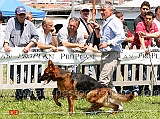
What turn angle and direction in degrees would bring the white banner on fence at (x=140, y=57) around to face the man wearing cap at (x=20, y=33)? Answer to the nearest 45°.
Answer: approximately 45° to its right

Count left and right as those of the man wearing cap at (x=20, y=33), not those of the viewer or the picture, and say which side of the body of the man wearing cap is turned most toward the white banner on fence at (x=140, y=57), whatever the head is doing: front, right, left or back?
left

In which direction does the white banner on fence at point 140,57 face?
toward the camera

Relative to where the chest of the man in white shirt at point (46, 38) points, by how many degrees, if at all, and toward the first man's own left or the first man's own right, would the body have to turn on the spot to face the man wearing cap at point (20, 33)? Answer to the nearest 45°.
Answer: approximately 135° to the first man's own right

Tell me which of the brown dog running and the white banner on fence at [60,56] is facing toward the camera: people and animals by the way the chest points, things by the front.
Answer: the white banner on fence

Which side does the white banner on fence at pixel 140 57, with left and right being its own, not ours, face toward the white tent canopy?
back

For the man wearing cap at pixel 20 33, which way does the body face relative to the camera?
toward the camera

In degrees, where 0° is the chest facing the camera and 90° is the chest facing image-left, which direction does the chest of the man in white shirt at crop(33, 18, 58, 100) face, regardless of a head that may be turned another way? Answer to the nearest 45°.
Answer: approximately 315°

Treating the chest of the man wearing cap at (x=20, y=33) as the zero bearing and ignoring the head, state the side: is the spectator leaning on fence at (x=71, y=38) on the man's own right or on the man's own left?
on the man's own left

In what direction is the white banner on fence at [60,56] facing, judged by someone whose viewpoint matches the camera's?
facing the viewer

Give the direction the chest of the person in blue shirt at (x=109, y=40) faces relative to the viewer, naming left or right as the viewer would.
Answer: facing to the left of the viewer
